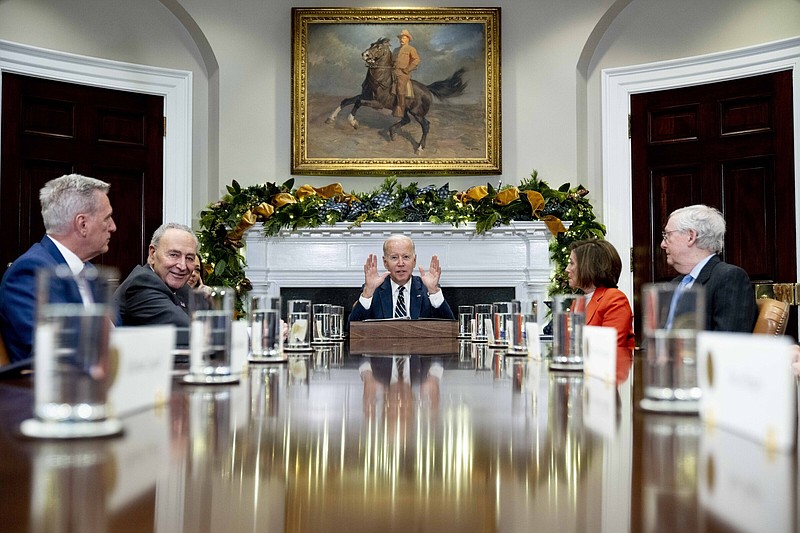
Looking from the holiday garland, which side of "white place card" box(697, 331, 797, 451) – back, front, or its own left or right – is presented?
right

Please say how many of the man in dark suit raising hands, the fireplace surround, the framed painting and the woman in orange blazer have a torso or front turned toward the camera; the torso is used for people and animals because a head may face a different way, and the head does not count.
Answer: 3

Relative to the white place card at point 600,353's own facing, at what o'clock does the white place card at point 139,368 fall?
the white place card at point 139,368 is roughly at 12 o'clock from the white place card at point 600,353.

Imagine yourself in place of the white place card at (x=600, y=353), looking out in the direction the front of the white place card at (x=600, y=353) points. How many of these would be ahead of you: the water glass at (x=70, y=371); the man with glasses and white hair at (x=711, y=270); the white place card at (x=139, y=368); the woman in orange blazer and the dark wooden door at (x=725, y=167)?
2

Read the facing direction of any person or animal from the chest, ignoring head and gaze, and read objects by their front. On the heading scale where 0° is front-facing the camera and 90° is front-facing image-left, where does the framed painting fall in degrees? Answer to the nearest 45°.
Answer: approximately 0°

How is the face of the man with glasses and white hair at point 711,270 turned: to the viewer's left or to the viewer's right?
to the viewer's left

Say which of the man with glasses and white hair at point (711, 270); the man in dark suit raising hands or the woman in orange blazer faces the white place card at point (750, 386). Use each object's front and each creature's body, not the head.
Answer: the man in dark suit raising hands
